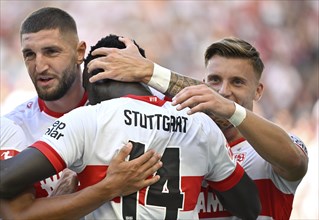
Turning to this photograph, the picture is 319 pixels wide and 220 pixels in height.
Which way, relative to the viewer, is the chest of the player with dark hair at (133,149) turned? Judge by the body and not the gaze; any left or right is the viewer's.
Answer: facing away from the viewer

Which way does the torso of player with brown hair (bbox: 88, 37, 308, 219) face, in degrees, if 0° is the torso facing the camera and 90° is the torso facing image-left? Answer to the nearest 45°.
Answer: approximately 45°

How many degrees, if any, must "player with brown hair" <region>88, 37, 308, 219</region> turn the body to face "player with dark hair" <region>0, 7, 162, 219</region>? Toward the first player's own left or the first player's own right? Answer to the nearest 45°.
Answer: approximately 45° to the first player's own right
